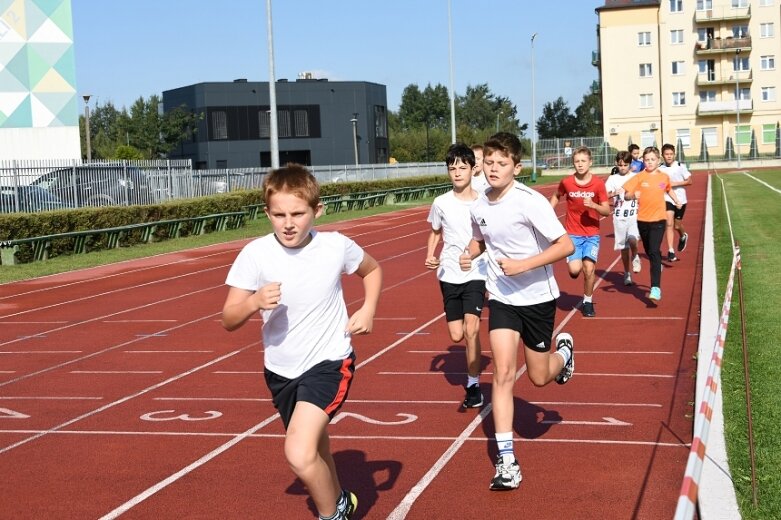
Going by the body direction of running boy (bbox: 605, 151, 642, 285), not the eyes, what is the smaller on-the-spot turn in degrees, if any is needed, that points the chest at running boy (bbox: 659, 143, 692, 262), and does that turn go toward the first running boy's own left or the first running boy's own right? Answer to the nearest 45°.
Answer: approximately 180°

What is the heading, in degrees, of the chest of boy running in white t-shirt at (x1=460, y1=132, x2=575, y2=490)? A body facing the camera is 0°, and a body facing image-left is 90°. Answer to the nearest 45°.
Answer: approximately 45°

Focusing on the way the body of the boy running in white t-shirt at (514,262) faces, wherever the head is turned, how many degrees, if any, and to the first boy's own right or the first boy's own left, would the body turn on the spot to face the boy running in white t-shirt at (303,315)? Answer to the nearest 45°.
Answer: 0° — they already face them

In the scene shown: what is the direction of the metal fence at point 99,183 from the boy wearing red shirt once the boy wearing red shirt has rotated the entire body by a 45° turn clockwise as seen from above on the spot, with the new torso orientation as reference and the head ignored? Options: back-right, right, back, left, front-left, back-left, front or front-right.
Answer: right

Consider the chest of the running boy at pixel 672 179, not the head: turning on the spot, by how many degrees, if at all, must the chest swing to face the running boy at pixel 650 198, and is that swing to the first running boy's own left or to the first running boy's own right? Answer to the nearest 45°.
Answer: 0° — they already face them

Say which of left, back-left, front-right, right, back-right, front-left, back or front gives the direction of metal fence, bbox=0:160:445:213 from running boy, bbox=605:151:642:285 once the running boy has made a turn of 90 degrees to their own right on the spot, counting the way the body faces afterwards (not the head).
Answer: front-right

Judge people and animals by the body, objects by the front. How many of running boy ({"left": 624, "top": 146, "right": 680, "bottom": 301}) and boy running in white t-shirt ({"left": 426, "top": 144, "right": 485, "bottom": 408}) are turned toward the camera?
2
